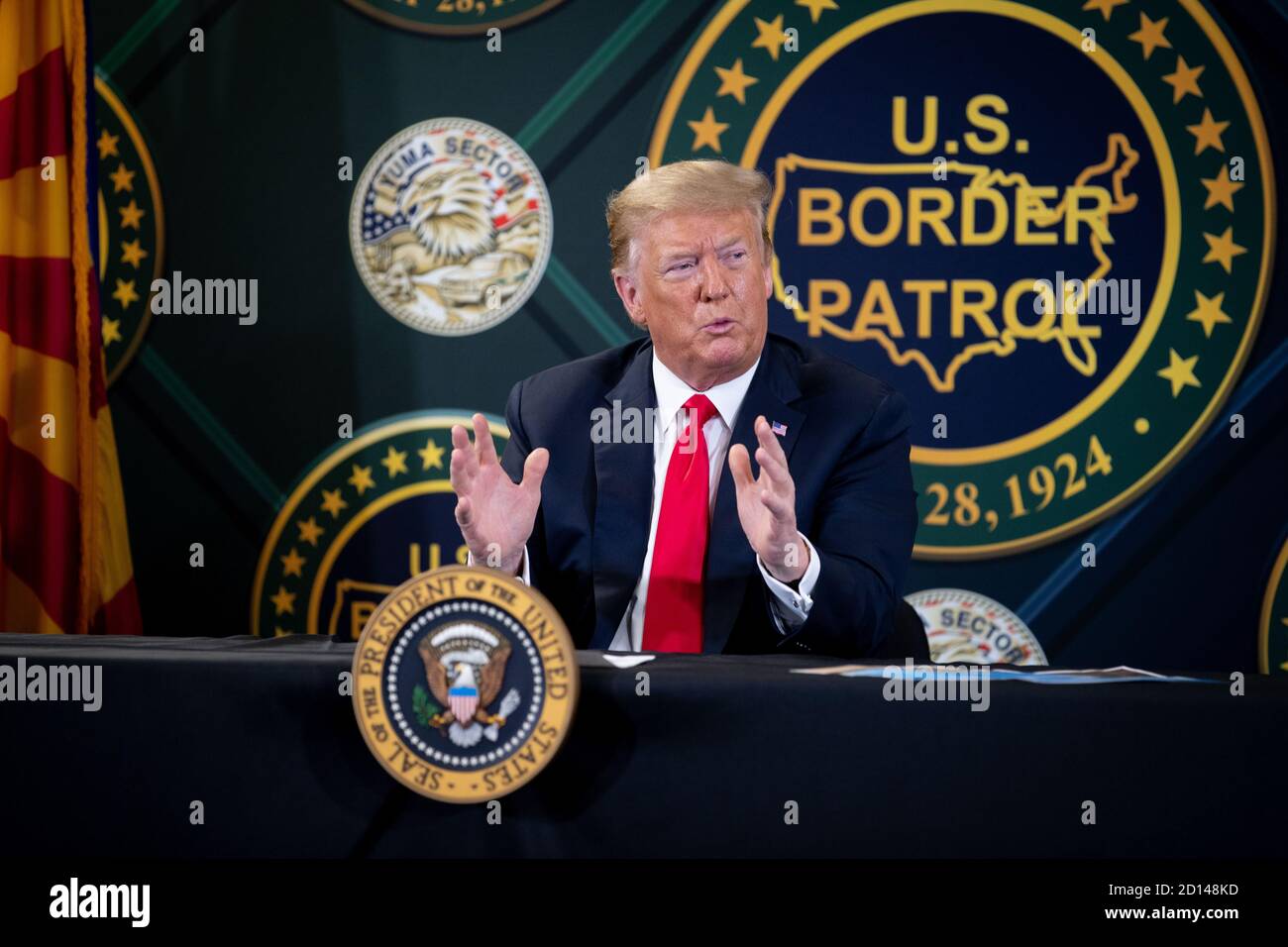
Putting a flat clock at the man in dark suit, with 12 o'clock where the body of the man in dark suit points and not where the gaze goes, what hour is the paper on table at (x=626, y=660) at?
The paper on table is roughly at 12 o'clock from the man in dark suit.

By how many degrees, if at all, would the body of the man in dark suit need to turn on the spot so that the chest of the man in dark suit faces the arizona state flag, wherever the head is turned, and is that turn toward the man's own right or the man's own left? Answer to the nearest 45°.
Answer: approximately 135° to the man's own right

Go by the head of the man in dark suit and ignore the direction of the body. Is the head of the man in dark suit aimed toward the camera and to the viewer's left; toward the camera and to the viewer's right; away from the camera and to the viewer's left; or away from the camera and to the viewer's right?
toward the camera and to the viewer's right

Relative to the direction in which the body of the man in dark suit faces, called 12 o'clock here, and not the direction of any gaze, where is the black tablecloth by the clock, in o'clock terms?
The black tablecloth is roughly at 12 o'clock from the man in dark suit.

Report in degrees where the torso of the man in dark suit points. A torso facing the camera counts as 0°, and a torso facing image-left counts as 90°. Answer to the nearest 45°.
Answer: approximately 0°
